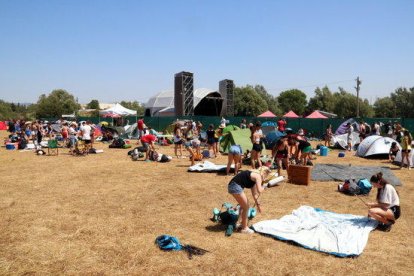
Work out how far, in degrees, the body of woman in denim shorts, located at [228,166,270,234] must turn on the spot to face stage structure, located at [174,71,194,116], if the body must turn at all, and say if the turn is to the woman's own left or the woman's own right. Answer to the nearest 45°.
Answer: approximately 90° to the woman's own left

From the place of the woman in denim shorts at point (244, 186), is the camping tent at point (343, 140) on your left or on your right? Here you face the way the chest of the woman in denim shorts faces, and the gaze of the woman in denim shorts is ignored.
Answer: on your left

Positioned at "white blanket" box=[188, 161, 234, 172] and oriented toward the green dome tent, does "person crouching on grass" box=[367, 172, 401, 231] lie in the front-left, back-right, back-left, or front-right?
back-right

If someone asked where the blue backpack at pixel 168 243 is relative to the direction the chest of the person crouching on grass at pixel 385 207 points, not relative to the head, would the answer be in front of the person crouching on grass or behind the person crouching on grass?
in front

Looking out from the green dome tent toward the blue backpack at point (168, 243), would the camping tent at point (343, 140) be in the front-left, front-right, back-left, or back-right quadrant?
back-left

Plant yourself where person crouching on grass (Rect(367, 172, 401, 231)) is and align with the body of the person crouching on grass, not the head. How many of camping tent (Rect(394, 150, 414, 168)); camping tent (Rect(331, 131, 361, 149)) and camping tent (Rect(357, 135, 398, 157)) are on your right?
3

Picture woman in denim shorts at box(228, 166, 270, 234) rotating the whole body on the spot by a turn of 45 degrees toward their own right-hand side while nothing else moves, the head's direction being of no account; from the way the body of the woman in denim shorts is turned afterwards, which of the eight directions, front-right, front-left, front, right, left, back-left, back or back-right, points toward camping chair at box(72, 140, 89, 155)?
back

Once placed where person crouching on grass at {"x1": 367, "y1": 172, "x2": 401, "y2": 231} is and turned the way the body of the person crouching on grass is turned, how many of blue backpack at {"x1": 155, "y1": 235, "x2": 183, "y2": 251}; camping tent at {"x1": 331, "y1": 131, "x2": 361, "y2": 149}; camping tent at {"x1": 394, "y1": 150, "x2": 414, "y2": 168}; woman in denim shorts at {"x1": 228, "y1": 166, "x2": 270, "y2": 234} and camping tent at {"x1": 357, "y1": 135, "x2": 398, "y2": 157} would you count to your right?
3

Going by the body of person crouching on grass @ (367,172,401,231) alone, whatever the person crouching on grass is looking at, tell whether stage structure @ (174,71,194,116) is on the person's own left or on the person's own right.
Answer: on the person's own right

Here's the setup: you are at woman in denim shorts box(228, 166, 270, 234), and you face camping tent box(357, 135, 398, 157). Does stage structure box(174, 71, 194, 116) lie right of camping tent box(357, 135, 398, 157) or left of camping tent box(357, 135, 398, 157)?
left

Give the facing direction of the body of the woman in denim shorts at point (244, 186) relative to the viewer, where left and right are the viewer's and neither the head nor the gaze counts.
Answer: facing to the right of the viewer

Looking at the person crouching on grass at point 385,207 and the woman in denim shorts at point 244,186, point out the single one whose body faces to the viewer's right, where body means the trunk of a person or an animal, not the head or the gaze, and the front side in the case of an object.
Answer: the woman in denim shorts

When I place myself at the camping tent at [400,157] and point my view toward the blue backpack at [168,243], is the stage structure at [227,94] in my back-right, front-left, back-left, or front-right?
back-right

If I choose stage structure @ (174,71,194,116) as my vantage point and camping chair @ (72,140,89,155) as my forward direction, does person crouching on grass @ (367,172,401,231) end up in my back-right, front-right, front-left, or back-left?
front-left

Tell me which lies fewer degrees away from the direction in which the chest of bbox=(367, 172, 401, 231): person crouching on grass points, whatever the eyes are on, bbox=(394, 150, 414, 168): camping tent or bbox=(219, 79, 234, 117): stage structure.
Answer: the stage structure

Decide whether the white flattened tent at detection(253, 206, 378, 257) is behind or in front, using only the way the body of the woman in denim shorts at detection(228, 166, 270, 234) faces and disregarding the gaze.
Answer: in front

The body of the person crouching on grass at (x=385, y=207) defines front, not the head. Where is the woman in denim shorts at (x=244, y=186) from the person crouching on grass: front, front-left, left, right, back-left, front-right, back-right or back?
front-left

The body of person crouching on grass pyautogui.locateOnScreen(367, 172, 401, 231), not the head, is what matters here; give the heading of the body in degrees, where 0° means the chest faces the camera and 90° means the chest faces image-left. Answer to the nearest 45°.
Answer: approximately 90°

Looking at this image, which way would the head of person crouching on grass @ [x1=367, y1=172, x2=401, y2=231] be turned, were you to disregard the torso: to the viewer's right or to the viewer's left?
to the viewer's left
